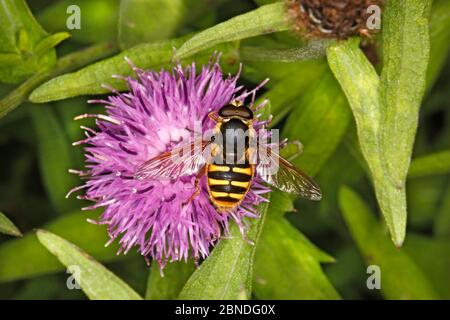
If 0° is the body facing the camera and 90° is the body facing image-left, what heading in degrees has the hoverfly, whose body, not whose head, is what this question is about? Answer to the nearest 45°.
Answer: approximately 180°

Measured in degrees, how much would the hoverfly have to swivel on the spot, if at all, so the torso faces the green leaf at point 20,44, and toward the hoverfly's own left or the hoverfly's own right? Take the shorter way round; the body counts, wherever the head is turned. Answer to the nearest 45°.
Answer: approximately 45° to the hoverfly's own left

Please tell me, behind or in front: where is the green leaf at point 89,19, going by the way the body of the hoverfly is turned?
in front

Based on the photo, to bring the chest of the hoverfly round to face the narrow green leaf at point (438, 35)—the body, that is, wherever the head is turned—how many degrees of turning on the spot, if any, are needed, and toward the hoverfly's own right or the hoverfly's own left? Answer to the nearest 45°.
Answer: approximately 45° to the hoverfly's own right

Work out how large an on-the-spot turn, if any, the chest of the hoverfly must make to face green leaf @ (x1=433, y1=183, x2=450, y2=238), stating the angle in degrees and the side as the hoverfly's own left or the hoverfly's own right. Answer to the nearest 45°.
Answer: approximately 45° to the hoverfly's own right
